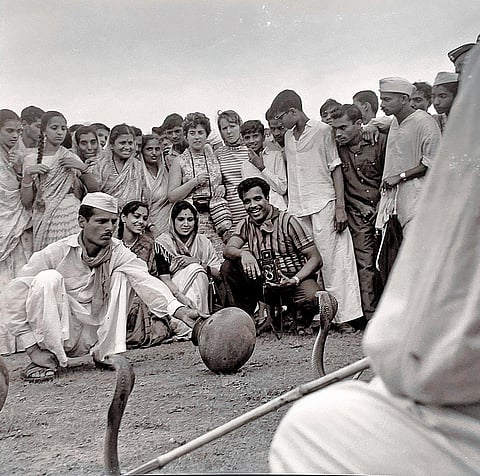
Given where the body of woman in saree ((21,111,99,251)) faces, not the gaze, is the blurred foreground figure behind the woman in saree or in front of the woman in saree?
in front

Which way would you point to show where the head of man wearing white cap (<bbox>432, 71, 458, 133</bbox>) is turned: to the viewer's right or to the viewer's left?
to the viewer's left

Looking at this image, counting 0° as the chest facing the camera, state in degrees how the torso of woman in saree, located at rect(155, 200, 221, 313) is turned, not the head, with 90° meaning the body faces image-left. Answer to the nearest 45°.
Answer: approximately 0°

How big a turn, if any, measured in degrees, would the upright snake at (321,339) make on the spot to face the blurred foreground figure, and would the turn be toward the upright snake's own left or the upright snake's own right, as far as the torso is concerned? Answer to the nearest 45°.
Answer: approximately 90° to the upright snake's own left

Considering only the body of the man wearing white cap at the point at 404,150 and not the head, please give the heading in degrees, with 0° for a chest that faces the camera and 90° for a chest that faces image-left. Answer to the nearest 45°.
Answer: approximately 45°

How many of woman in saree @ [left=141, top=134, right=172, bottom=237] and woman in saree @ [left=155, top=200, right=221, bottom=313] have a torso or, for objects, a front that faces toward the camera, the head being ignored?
2

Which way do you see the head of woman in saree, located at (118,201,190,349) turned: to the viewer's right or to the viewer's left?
to the viewer's right

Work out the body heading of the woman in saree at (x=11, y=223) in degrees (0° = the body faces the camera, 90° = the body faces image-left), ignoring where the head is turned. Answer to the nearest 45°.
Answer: approximately 315°

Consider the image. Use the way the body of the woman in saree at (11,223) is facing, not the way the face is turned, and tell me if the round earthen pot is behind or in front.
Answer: in front

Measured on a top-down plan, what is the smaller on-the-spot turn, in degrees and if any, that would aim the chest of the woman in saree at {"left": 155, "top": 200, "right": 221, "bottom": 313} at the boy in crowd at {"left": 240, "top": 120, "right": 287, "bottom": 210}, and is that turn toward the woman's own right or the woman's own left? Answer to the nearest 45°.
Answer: approximately 90° to the woman's own left
